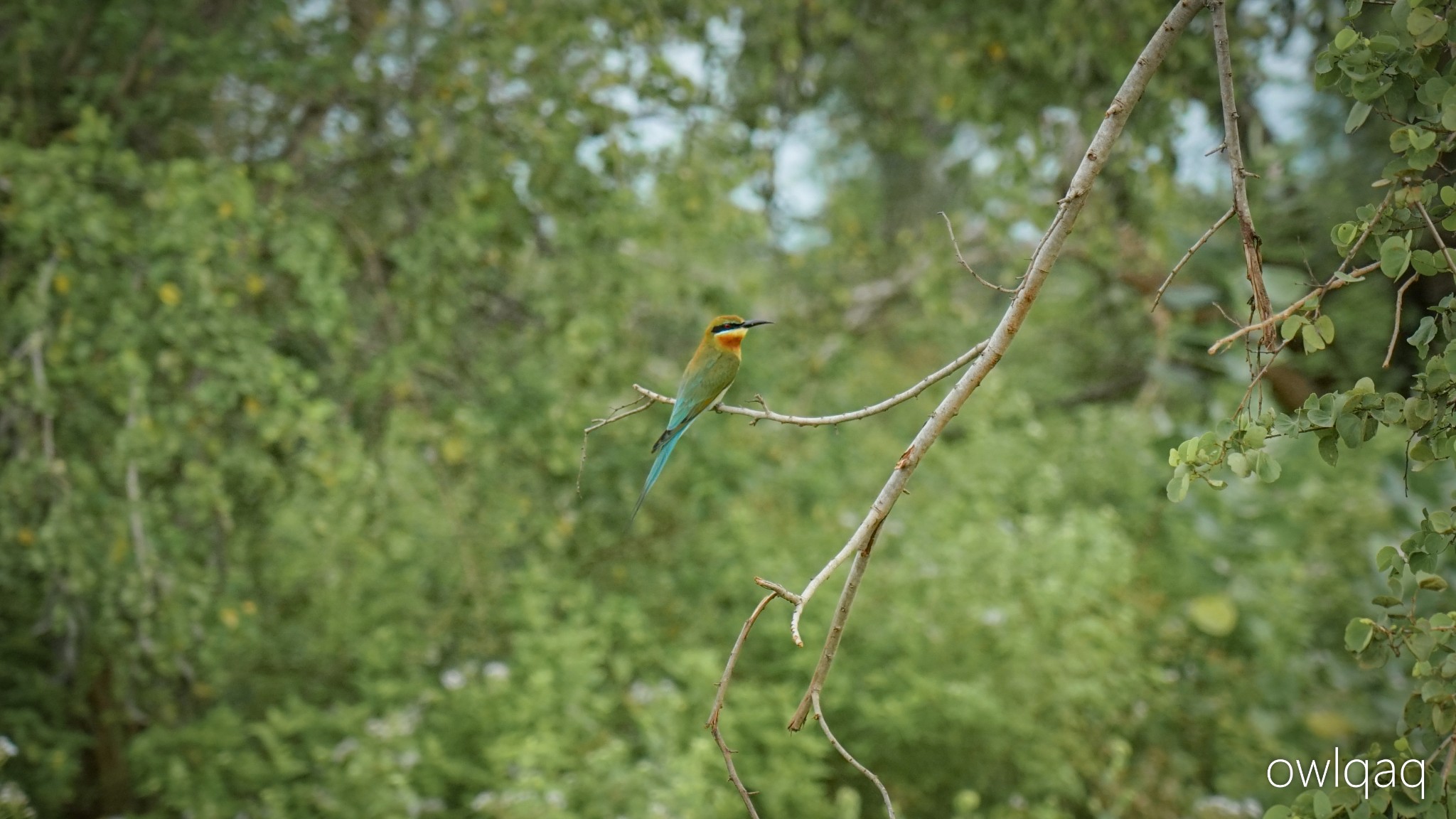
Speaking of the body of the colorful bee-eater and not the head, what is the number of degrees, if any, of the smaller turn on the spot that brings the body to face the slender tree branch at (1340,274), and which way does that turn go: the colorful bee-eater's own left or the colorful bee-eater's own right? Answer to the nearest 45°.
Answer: approximately 45° to the colorful bee-eater's own right

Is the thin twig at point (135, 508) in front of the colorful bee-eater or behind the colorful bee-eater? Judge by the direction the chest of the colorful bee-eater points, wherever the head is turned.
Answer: behind

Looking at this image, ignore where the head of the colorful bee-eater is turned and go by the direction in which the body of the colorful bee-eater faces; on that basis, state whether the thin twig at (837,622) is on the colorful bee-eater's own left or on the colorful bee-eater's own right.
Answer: on the colorful bee-eater's own right

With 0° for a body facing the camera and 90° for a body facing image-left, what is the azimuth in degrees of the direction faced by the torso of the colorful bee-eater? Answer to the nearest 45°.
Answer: approximately 270°

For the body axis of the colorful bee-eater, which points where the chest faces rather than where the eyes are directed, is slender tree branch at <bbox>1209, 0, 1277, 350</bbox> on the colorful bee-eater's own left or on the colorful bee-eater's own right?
on the colorful bee-eater's own right

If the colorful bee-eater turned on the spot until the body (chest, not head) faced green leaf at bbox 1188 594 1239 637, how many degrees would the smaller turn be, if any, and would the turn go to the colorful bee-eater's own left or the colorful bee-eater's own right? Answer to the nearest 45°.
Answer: approximately 45° to the colorful bee-eater's own left
